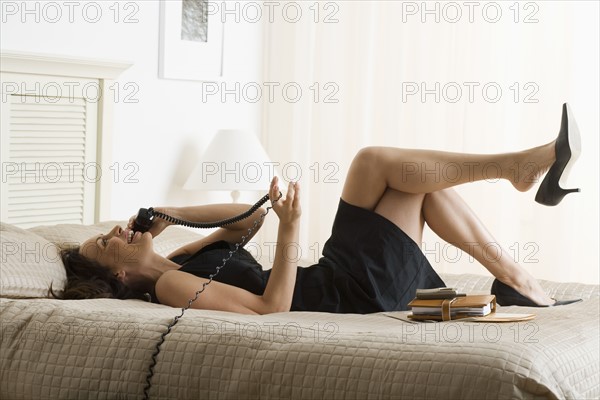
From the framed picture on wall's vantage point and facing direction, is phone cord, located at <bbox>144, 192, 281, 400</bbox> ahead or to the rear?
ahead

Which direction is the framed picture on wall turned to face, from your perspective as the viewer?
facing the viewer and to the right of the viewer

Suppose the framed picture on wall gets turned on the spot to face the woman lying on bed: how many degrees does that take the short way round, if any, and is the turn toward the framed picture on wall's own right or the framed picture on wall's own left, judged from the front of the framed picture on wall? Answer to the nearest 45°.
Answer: approximately 45° to the framed picture on wall's own right

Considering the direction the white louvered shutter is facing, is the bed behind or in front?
in front

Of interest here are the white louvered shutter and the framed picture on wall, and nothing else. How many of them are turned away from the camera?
0

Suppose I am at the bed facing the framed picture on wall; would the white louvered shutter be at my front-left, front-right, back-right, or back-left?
front-left

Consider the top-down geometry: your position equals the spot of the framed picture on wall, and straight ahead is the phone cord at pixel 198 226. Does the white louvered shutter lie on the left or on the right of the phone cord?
right

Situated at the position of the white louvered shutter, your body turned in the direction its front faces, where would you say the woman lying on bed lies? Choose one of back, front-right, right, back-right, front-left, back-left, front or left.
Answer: front

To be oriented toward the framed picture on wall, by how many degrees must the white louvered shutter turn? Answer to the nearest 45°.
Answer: approximately 90° to its left

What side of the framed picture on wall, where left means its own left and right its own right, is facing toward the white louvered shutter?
right

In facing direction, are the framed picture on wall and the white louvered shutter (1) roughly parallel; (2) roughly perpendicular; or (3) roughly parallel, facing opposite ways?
roughly parallel
